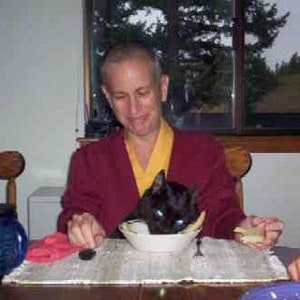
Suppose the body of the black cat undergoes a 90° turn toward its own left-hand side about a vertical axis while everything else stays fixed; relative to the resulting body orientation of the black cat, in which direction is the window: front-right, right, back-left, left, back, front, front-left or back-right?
left

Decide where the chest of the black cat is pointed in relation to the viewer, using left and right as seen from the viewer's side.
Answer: facing the viewer

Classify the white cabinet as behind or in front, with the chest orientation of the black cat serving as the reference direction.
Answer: behind
